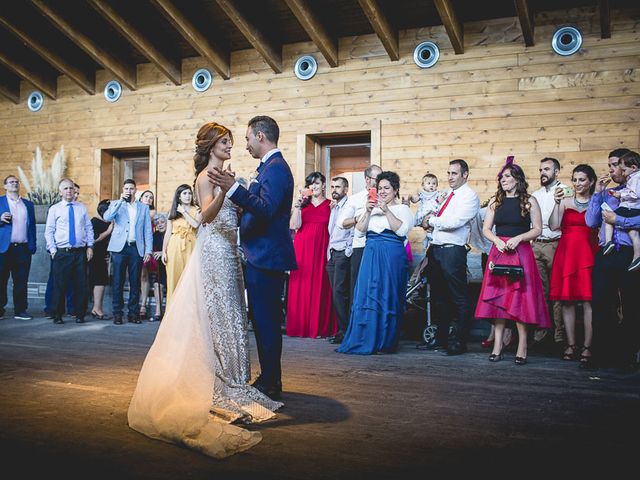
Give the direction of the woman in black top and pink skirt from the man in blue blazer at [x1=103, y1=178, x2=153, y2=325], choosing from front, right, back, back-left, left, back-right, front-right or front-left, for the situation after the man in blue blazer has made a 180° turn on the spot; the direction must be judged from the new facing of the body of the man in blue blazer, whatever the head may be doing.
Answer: back-right

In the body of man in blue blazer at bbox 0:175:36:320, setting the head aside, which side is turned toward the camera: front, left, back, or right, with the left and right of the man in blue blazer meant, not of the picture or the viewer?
front

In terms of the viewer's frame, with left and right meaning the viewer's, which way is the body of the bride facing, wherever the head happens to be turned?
facing to the right of the viewer

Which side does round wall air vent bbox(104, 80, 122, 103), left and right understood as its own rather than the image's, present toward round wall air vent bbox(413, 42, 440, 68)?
left

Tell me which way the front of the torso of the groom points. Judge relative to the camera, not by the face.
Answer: to the viewer's left

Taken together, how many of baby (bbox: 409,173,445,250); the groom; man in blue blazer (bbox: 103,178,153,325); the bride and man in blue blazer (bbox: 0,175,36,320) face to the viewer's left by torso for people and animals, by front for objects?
1

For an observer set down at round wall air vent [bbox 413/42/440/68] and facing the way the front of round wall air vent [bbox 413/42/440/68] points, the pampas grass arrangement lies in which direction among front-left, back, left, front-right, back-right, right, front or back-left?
right

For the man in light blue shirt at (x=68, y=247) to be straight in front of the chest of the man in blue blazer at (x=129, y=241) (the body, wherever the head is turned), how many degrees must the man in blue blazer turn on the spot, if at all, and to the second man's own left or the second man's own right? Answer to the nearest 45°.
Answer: approximately 90° to the second man's own right

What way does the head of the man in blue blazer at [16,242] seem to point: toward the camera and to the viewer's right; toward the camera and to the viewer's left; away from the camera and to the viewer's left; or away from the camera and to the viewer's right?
toward the camera and to the viewer's right

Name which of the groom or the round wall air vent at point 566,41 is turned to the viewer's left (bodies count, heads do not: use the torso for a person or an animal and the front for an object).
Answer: the groom

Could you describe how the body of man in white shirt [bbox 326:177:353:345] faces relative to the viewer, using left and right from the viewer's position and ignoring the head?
facing the viewer and to the left of the viewer

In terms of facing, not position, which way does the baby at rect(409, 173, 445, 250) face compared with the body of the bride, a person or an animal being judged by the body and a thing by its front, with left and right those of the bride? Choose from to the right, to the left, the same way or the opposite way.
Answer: to the right

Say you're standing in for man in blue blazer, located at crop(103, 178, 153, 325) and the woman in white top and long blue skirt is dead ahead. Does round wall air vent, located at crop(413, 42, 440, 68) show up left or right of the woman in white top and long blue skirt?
left

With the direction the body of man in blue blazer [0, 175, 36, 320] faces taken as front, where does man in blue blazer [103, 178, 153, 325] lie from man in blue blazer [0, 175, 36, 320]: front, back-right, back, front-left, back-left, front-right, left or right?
front-left

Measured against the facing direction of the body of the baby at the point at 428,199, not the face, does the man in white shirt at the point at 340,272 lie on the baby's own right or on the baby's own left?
on the baby's own right

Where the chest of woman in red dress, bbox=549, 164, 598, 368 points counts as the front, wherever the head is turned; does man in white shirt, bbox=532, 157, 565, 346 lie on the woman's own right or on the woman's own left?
on the woman's own right

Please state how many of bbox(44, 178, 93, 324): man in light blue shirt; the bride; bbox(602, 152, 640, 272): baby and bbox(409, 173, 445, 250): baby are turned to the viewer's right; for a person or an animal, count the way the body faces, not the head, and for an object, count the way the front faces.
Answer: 1
